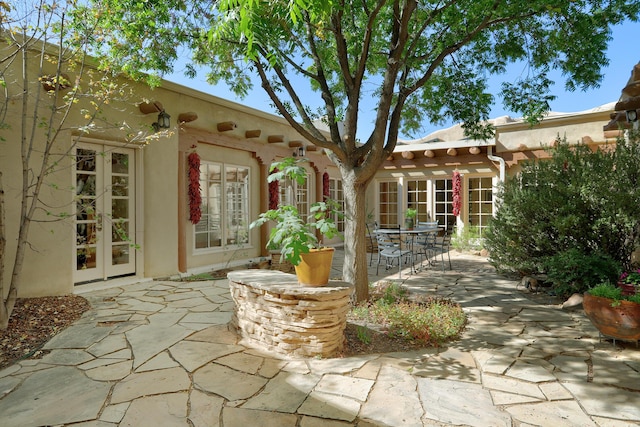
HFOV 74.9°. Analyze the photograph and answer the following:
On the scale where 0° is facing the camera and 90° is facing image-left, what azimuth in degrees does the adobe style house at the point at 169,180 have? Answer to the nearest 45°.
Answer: approximately 315°

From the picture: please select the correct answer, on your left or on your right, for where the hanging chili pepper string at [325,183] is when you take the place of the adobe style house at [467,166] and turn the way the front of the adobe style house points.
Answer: on your right

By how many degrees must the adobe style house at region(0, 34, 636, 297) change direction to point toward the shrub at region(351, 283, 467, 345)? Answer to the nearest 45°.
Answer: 0° — it already faces it

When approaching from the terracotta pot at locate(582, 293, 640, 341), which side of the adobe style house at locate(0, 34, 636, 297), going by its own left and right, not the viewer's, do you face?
front

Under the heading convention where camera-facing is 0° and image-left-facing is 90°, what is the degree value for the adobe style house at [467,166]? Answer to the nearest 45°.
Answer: approximately 0°

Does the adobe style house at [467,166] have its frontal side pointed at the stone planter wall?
yes

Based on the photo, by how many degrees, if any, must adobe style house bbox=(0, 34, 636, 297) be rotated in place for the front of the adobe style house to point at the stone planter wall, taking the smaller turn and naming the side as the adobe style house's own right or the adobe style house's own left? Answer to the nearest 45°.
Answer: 0° — it already faces it

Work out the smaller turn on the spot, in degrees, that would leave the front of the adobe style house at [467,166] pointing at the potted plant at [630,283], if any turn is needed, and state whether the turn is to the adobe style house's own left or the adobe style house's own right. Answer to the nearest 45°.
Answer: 0° — it already faces it

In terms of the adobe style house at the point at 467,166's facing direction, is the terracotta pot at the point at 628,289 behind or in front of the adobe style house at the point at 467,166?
in front
